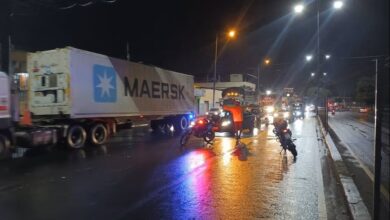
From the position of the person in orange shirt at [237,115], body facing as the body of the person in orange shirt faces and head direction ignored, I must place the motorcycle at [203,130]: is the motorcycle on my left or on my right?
on my left

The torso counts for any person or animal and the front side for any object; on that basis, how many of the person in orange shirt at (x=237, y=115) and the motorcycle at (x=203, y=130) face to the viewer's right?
0
